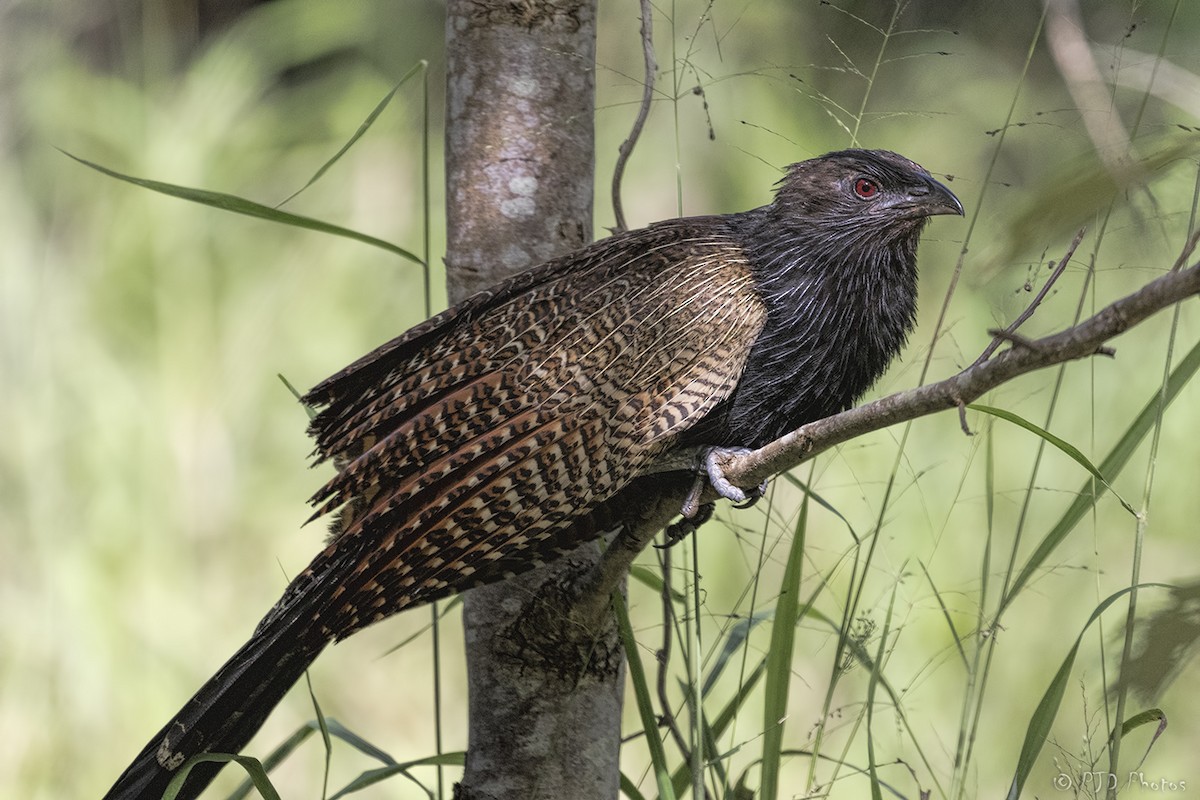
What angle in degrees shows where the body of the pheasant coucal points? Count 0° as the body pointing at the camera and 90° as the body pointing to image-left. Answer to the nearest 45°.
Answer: approximately 270°
